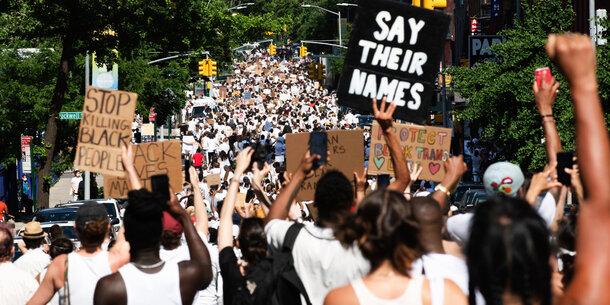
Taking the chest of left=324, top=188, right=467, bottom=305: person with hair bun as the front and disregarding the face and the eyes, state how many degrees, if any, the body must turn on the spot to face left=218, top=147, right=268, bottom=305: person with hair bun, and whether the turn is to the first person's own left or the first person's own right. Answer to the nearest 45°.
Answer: approximately 45° to the first person's own left

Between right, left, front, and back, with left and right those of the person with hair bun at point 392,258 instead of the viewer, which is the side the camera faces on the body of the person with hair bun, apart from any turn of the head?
back

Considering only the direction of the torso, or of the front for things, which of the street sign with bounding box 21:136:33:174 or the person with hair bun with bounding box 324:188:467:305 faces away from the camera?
the person with hair bun

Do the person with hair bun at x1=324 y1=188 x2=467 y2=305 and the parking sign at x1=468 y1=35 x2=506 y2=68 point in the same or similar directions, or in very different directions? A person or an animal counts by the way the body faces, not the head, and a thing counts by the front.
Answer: very different directions

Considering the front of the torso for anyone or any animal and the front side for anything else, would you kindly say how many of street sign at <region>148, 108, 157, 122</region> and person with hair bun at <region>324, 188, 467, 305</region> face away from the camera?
1

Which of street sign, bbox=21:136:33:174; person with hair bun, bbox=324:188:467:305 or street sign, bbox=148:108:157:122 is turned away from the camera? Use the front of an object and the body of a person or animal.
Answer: the person with hair bun

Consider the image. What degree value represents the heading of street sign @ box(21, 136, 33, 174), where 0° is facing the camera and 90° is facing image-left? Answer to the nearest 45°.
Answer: approximately 0°

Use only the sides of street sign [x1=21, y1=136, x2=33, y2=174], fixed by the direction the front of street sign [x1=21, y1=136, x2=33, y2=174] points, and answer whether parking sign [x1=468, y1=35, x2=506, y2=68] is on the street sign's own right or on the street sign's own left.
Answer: on the street sign's own left
